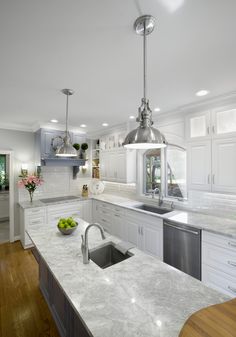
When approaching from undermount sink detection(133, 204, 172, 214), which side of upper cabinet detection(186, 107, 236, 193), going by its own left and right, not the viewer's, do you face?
right
